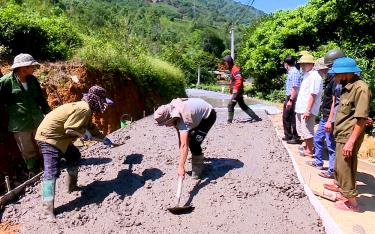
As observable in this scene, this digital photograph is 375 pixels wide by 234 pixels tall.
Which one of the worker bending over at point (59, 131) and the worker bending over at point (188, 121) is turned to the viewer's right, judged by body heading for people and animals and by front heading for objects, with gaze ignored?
the worker bending over at point (59, 131)

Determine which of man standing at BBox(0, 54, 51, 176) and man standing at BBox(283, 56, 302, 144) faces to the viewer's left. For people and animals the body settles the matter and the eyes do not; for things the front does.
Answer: man standing at BBox(283, 56, 302, 144)

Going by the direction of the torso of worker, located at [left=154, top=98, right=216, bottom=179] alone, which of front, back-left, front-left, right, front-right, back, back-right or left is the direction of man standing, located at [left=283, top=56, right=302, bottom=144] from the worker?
back-right

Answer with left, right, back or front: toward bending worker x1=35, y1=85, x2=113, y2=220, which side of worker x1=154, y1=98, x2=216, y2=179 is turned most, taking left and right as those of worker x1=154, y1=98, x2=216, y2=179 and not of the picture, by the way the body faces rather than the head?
front

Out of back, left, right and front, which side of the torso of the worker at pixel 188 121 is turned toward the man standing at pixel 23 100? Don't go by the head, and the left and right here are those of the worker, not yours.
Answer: front

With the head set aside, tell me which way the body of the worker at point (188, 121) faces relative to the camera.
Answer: to the viewer's left

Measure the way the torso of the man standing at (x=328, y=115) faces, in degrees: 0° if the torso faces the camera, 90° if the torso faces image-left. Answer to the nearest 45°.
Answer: approximately 90°

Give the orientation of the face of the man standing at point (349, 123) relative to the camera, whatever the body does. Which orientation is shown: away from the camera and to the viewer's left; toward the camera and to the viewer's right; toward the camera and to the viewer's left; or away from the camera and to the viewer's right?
toward the camera and to the viewer's left

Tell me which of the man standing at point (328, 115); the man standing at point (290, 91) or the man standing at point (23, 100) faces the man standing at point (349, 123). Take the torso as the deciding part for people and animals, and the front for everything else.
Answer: the man standing at point (23, 100)

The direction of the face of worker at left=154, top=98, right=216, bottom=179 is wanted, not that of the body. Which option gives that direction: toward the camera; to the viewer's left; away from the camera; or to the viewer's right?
to the viewer's left

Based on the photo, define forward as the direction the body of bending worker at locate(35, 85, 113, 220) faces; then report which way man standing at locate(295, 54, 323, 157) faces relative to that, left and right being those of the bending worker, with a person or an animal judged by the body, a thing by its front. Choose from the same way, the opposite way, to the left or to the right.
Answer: the opposite way

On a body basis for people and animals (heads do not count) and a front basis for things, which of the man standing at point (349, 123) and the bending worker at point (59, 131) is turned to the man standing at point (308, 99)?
the bending worker

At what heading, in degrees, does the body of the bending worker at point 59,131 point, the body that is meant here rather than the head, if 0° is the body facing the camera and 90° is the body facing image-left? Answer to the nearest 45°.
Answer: approximately 270°

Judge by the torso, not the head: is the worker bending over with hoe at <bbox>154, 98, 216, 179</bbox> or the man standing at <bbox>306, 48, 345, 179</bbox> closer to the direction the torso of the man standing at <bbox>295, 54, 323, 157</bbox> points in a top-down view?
the worker bending over with hoe
